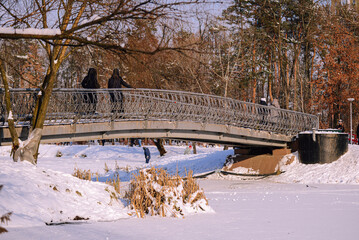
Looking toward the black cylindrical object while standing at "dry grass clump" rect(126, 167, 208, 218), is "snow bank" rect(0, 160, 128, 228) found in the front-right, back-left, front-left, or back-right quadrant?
back-left
